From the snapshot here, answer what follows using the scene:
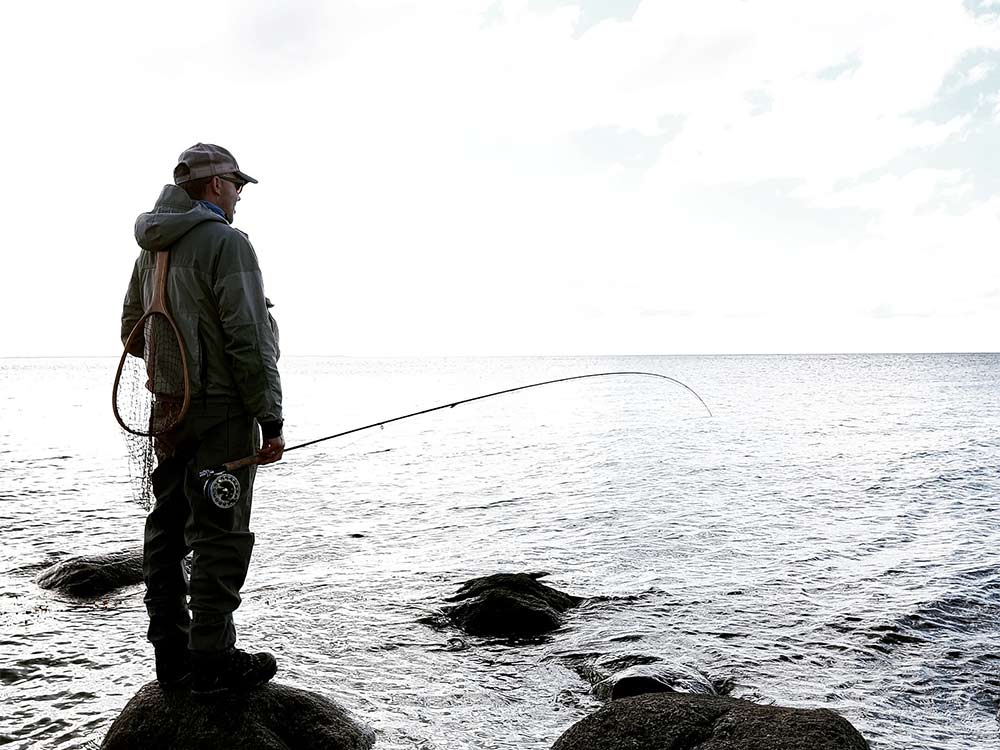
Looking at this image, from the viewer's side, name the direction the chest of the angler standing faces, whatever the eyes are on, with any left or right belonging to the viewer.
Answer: facing away from the viewer and to the right of the viewer

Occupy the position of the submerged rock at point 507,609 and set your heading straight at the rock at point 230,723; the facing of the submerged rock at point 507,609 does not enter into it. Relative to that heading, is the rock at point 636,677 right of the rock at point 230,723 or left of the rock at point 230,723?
left

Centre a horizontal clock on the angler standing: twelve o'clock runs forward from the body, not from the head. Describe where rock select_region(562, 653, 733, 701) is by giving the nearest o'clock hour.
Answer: The rock is roughly at 1 o'clock from the angler standing.

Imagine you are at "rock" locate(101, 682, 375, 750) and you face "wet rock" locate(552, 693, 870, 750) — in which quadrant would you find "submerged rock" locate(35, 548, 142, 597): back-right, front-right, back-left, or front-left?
back-left

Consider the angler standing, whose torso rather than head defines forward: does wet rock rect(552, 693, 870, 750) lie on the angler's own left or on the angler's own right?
on the angler's own right

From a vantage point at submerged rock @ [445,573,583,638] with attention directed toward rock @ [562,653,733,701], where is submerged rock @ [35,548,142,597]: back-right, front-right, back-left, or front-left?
back-right

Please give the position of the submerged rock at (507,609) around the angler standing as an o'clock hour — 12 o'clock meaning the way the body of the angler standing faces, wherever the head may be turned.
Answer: The submerged rock is roughly at 12 o'clock from the angler standing.
